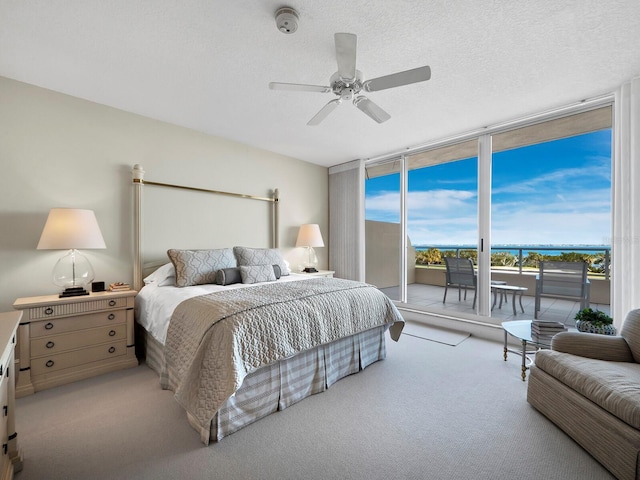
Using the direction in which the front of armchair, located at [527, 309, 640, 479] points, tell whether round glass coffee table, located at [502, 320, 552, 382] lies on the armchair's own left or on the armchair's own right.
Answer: on the armchair's own right

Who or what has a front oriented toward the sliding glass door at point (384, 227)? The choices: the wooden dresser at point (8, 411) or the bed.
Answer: the wooden dresser

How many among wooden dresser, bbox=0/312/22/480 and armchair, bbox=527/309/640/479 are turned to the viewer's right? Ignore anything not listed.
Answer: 1

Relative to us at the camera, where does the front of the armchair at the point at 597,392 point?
facing the viewer and to the left of the viewer

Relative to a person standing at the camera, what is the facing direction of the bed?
facing the viewer and to the right of the viewer

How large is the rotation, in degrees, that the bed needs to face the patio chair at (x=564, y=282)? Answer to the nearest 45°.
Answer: approximately 45° to its left

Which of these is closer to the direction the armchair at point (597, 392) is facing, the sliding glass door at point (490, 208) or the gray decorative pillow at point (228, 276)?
the gray decorative pillow

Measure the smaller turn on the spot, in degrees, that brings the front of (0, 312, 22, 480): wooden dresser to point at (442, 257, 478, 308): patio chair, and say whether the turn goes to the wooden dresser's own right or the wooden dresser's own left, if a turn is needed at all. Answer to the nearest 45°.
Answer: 0° — it already faces it

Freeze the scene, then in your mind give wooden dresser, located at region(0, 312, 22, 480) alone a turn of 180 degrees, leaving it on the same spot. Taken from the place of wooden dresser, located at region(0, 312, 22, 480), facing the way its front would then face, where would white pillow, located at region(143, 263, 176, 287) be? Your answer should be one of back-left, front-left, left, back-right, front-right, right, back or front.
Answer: back-right

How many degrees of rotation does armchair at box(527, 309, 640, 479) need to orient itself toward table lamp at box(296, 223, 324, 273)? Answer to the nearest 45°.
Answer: approximately 45° to its right

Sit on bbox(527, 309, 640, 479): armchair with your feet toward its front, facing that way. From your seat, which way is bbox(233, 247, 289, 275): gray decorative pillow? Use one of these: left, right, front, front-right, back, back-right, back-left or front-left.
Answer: front-right

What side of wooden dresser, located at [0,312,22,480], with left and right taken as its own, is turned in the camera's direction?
right

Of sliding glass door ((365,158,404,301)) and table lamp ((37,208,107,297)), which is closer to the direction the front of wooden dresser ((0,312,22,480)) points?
the sliding glass door

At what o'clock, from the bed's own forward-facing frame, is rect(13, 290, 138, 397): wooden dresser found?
The wooden dresser is roughly at 5 o'clock from the bed.

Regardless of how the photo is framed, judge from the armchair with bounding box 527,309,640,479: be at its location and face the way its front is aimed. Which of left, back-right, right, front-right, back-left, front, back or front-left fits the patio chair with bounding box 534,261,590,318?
back-right

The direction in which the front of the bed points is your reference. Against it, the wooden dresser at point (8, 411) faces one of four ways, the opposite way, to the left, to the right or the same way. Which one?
to the left

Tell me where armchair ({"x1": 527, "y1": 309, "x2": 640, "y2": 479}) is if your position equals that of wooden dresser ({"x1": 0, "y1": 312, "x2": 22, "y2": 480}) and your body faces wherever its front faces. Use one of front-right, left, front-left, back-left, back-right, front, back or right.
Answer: front-right

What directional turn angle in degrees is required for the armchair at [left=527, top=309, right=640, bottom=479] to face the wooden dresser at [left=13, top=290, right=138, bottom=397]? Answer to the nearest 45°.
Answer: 0° — it already faces it

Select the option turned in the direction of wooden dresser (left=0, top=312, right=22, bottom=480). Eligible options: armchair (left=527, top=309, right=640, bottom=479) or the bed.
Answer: the armchair
